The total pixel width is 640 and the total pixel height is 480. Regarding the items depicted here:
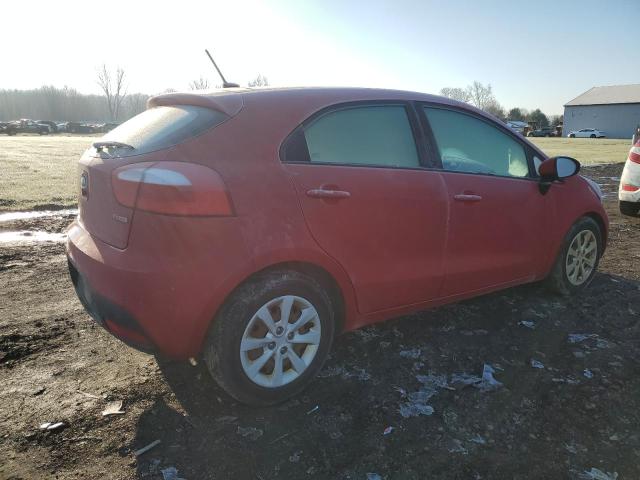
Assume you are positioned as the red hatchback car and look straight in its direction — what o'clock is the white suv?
The white suv is roughly at 12 o'clock from the red hatchback car.

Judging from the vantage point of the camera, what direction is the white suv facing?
facing away from the viewer and to the right of the viewer

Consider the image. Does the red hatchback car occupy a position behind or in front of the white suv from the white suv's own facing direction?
behind

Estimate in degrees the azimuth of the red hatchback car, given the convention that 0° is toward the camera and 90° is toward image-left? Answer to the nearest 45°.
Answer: approximately 225°
